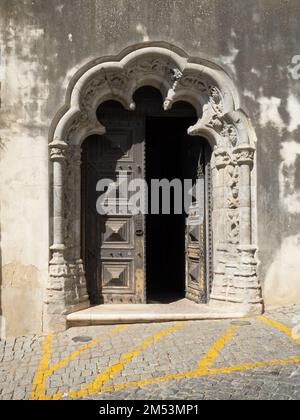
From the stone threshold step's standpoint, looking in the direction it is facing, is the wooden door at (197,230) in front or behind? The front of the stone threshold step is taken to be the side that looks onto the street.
behind

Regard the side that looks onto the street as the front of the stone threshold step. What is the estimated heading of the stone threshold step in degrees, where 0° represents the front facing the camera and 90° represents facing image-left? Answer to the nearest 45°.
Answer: approximately 0°

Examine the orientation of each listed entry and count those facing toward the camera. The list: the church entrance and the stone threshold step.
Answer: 2
